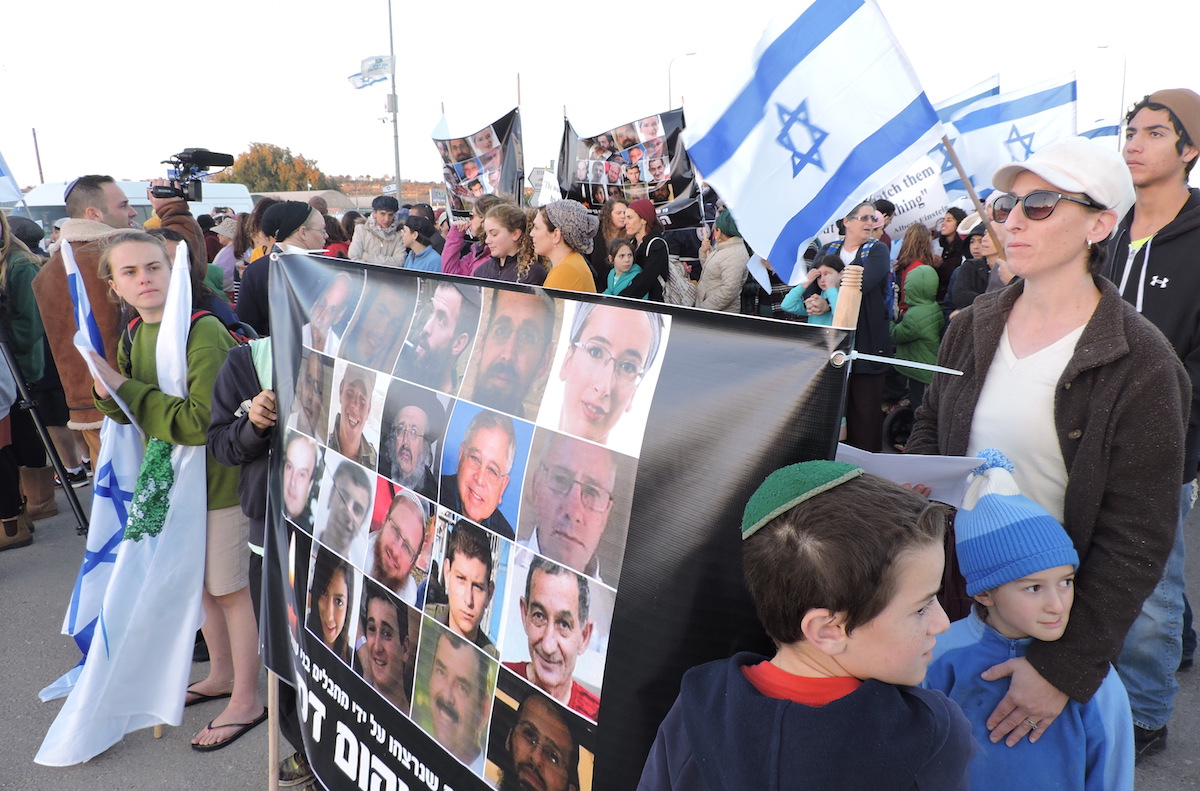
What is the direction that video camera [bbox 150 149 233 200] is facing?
to the viewer's right

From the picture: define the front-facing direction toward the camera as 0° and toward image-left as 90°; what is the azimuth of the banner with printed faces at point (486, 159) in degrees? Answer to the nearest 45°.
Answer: approximately 0°

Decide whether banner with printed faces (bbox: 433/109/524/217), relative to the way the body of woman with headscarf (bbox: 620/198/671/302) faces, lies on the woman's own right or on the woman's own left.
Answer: on the woman's own right

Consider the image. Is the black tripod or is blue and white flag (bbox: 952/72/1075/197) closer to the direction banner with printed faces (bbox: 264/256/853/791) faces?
the black tripod

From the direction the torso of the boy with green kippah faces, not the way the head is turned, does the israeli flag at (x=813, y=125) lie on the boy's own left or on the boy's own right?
on the boy's own left

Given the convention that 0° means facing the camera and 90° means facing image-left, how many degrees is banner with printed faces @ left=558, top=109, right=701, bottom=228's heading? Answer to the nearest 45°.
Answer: approximately 0°

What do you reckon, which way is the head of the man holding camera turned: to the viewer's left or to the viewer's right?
to the viewer's right

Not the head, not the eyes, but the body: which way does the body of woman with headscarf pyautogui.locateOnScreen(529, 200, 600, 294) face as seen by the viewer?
to the viewer's left

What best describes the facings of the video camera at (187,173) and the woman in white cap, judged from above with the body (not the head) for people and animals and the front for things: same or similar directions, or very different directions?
very different directions
